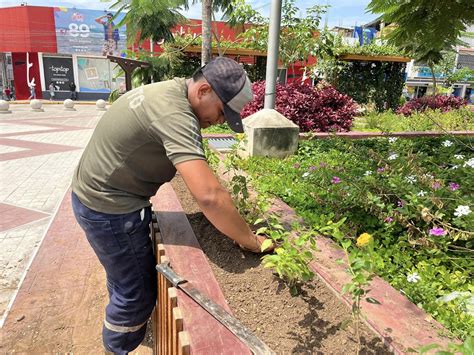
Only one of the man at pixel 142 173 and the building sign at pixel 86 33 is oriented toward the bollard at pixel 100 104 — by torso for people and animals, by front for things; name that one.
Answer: the building sign

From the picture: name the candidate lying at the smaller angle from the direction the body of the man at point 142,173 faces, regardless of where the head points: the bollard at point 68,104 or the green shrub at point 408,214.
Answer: the green shrub

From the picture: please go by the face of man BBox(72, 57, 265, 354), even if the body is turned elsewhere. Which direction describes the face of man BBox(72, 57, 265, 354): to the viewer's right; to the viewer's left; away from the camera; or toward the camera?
to the viewer's right

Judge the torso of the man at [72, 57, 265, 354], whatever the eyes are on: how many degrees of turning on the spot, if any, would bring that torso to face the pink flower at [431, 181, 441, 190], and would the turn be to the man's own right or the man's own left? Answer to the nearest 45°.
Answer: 0° — they already face it

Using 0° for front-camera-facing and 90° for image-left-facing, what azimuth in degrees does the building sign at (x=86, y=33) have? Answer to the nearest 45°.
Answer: approximately 0°

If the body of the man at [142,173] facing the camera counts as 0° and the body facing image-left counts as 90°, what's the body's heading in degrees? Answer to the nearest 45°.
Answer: approximately 270°

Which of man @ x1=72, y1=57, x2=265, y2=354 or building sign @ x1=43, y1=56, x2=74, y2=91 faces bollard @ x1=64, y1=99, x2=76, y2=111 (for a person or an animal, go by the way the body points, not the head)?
the building sign

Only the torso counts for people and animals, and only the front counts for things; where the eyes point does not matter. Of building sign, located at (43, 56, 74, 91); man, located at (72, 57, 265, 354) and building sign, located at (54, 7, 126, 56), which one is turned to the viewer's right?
the man
